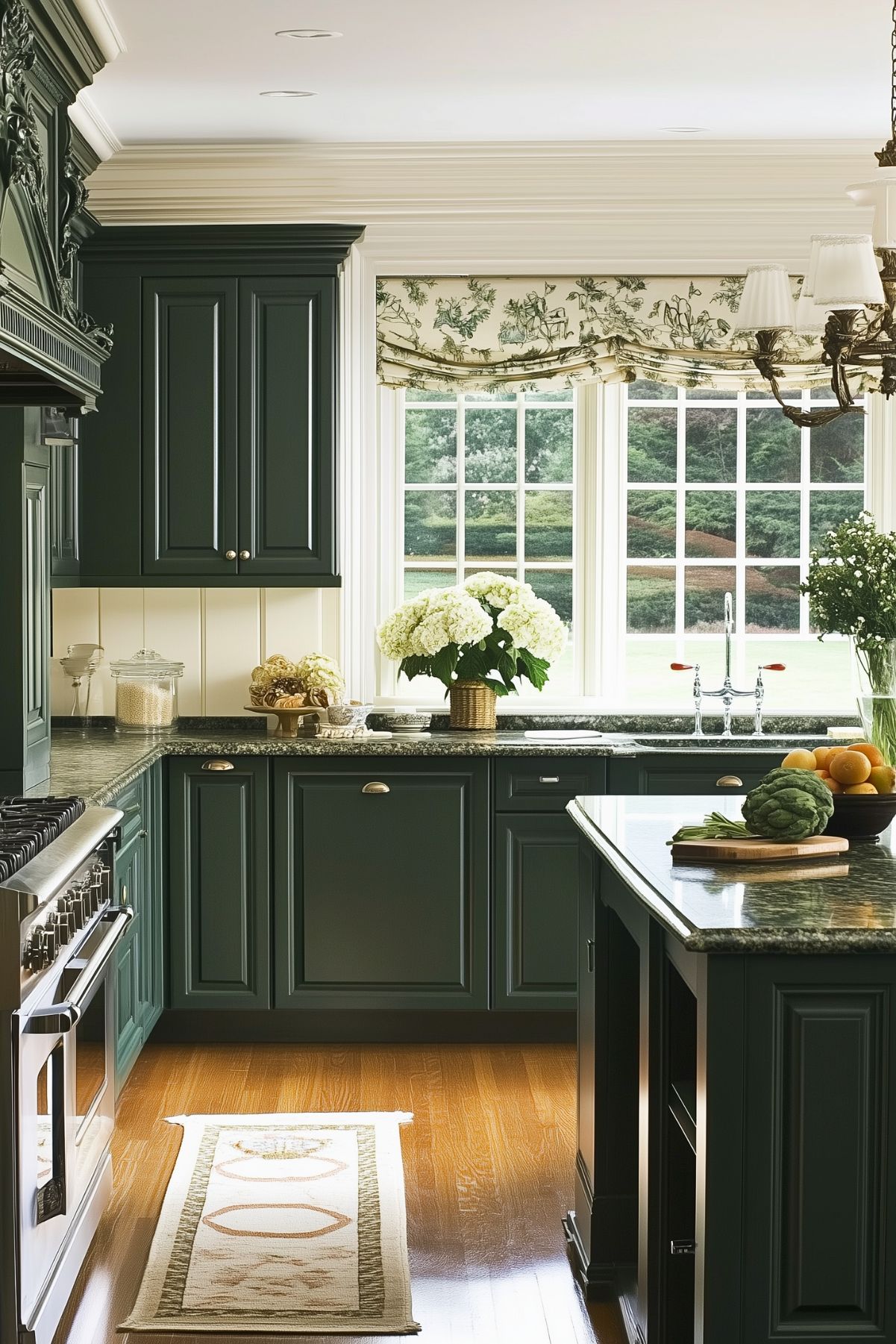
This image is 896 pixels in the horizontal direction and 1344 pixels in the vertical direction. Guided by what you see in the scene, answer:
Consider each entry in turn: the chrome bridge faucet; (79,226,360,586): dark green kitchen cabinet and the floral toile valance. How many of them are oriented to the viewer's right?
0

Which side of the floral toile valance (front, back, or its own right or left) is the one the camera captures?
front

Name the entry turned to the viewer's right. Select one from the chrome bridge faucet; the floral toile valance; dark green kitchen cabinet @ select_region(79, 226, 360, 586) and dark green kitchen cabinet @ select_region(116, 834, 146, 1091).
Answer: dark green kitchen cabinet @ select_region(116, 834, 146, 1091)

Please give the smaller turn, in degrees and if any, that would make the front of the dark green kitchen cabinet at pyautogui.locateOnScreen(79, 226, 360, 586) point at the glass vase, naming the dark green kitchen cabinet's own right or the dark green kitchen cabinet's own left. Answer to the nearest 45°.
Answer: approximately 45° to the dark green kitchen cabinet's own left

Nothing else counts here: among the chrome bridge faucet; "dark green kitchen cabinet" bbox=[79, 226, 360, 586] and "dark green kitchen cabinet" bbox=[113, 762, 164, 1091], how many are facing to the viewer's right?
1

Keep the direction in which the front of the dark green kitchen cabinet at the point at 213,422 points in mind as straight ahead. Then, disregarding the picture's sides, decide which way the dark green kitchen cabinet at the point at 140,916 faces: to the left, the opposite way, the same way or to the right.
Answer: to the left

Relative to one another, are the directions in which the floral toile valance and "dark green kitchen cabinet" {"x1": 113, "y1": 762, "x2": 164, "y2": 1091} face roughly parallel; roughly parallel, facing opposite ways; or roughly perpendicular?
roughly perpendicular

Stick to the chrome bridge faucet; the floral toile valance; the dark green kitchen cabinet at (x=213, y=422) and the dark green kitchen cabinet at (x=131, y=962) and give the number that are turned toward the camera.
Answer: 3

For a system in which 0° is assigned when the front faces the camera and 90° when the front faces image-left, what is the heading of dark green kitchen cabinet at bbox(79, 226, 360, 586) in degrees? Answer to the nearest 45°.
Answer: approximately 0°

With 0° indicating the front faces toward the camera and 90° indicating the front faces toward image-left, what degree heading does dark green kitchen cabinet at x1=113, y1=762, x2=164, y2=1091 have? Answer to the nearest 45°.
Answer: approximately 270°

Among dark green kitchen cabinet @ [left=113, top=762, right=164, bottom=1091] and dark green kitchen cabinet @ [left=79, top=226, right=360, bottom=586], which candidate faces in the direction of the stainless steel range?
dark green kitchen cabinet @ [left=79, top=226, right=360, bottom=586]

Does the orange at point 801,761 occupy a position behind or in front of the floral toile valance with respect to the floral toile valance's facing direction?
in front

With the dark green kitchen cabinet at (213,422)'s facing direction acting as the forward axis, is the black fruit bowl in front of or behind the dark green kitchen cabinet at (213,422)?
in front

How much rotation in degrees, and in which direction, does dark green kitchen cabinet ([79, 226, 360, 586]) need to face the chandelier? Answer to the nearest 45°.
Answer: approximately 45° to its left

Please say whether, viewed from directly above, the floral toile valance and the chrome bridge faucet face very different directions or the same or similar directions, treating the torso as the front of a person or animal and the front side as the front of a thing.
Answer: same or similar directions
